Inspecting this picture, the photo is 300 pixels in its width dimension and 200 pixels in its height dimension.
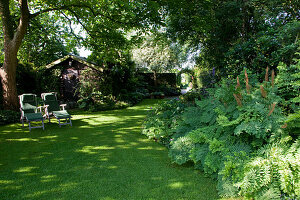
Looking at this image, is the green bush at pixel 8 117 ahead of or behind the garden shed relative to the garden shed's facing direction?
ahead

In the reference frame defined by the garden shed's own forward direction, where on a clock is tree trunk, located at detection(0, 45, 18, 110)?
The tree trunk is roughly at 1 o'clock from the garden shed.

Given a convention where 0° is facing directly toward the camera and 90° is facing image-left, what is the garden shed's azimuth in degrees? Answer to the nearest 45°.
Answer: approximately 0°

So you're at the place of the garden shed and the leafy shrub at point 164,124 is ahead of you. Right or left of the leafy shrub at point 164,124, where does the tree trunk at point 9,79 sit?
right
